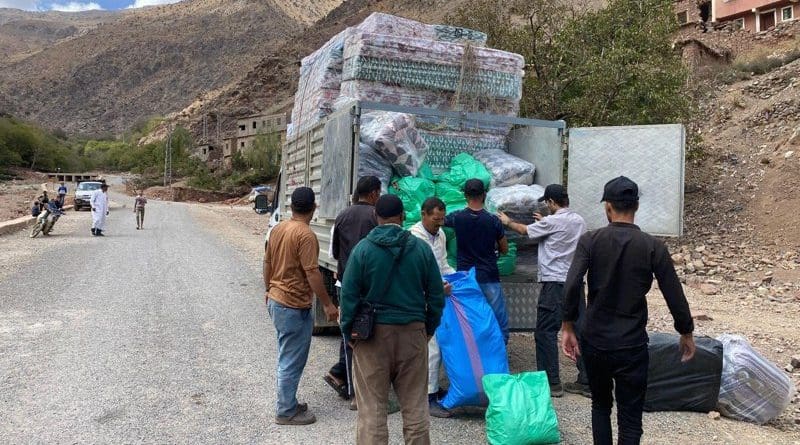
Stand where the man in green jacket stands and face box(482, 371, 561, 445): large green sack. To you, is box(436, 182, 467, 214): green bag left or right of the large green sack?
left

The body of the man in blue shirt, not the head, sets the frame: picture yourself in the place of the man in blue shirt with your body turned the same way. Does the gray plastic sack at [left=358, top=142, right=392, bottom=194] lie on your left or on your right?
on your left

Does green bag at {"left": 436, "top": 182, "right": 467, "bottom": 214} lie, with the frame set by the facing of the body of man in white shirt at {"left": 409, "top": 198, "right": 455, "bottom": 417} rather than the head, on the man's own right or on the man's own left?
on the man's own left

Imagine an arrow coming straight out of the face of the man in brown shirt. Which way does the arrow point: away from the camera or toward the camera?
away from the camera

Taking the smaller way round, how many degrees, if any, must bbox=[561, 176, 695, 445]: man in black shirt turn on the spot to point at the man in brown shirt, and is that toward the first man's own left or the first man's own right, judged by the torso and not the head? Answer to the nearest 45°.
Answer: approximately 90° to the first man's own left

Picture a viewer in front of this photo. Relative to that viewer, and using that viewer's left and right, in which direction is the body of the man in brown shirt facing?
facing away from the viewer and to the right of the viewer

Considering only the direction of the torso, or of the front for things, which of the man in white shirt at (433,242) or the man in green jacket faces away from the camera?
the man in green jacket

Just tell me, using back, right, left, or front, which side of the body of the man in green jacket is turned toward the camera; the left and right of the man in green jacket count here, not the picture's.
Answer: back

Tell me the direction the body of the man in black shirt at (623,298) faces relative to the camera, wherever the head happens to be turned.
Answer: away from the camera

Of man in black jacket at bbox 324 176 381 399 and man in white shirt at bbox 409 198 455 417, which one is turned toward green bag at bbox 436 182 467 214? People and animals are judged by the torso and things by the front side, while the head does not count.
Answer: the man in black jacket

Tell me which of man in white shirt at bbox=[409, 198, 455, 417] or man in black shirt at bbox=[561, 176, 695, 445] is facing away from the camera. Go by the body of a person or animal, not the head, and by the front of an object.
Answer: the man in black shirt

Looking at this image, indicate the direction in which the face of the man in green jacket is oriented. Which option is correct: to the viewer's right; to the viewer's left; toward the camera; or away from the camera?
away from the camera
